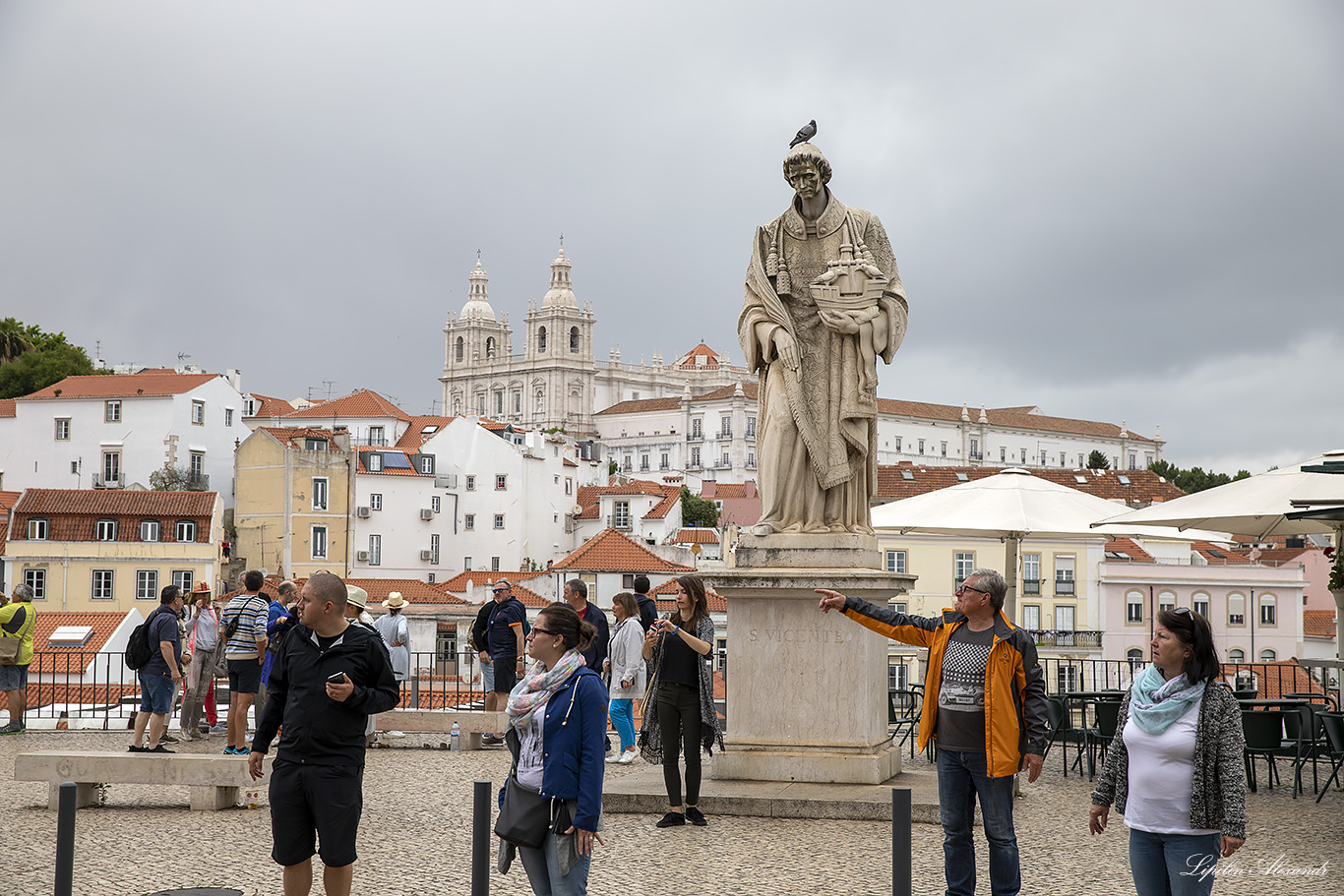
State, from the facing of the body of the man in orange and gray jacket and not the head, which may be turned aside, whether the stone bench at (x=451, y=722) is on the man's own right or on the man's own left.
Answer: on the man's own right

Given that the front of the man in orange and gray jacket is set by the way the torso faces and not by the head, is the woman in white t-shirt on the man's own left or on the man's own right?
on the man's own left

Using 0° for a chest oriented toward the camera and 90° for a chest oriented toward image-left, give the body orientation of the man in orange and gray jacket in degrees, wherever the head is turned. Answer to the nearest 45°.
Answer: approximately 45°

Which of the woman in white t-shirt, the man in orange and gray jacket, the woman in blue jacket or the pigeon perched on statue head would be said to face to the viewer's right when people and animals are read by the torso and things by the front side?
the pigeon perched on statue head

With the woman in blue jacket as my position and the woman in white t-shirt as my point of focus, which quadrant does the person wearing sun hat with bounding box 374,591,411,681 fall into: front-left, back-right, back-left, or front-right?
back-left

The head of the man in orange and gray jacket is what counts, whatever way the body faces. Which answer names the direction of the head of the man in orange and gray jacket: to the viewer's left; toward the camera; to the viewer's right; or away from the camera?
to the viewer's left

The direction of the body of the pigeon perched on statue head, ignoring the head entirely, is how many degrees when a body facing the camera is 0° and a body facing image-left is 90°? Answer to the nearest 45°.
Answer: approximately 270°
